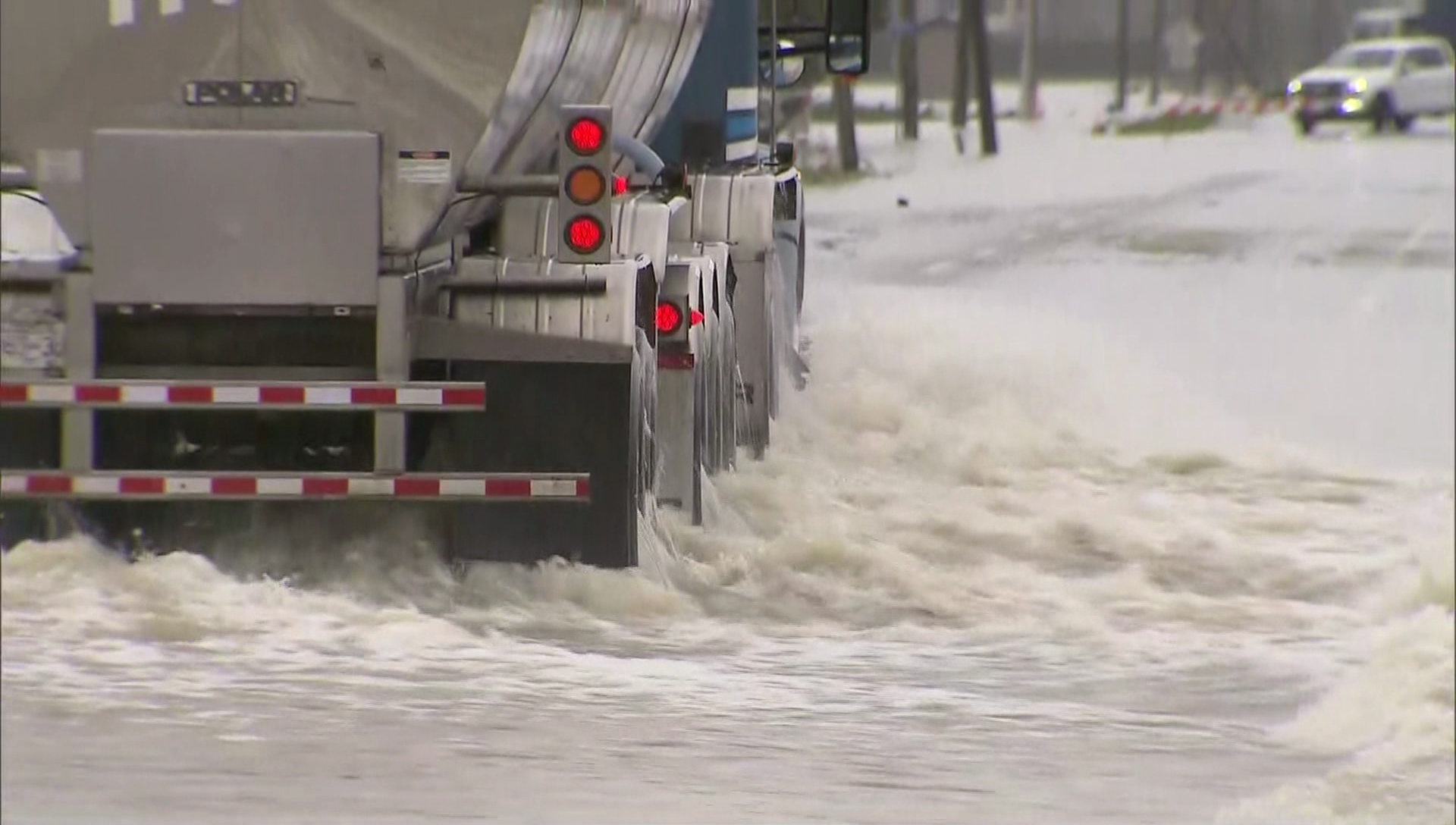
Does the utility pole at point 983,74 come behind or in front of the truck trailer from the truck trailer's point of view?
in front

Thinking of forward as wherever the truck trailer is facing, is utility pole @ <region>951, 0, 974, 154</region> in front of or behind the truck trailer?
in front

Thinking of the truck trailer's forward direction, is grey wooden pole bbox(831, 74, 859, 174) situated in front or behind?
in front

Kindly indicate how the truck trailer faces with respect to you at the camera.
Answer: facing away from the viewer
